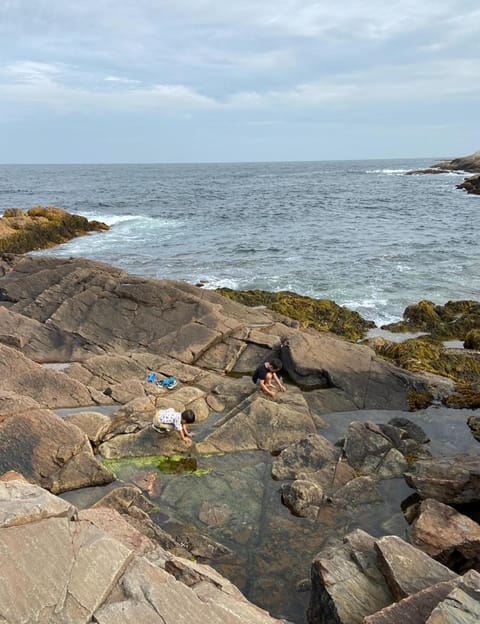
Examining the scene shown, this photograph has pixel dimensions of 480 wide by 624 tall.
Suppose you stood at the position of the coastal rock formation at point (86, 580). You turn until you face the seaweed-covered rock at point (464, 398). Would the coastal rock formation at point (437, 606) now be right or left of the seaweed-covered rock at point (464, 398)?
right

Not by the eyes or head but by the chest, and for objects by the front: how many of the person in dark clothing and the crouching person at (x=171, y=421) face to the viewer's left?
0

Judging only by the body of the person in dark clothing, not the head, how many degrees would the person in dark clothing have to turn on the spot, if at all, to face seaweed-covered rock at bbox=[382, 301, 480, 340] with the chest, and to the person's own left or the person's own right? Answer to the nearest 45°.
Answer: approximately 90° to the person's own left

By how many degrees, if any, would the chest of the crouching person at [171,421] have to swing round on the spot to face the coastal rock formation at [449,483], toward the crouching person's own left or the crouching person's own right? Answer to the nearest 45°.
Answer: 0° — they already face it

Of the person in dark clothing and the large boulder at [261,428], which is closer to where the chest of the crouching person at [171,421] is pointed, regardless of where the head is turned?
the large boulder

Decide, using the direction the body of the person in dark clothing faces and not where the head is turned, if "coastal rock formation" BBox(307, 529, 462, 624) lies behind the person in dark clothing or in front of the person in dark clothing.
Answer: in front

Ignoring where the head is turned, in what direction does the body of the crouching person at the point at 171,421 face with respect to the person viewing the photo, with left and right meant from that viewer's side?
facing the viewer and to the right of the viewer

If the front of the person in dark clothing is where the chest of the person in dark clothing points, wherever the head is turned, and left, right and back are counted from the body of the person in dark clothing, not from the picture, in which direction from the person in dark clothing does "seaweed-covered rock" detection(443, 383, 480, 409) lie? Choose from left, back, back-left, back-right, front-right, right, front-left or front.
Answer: front-left
